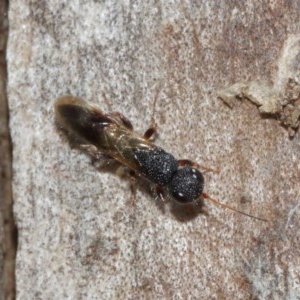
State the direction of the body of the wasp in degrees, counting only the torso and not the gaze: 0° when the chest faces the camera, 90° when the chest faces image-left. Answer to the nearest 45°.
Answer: approximately 315°
